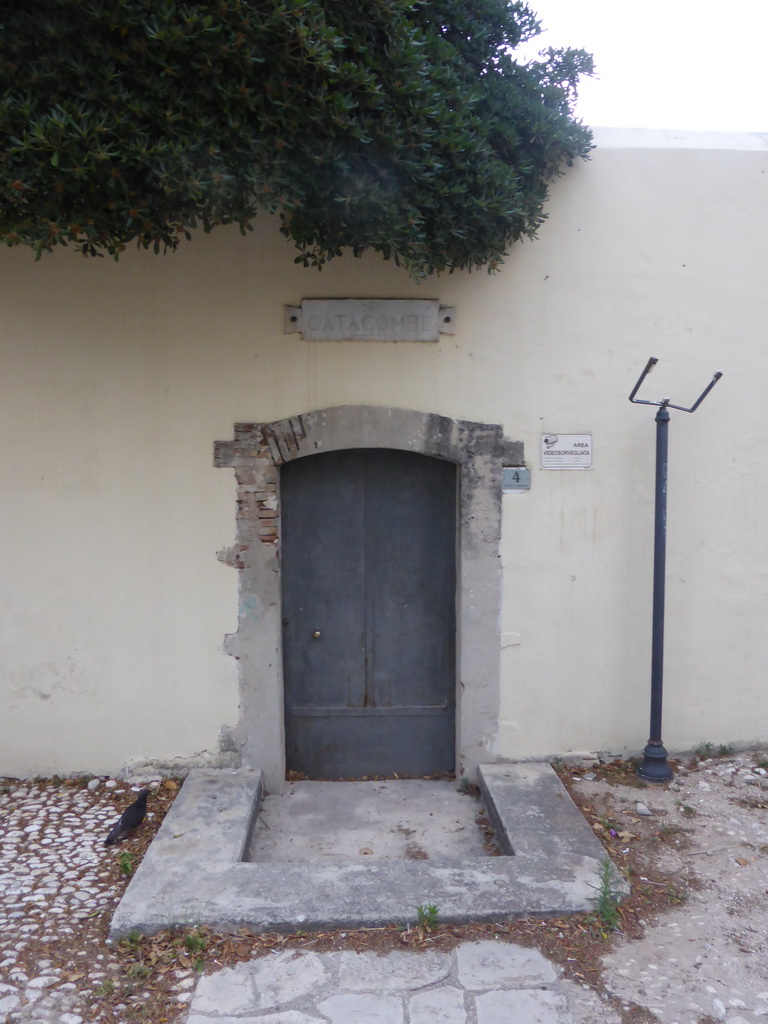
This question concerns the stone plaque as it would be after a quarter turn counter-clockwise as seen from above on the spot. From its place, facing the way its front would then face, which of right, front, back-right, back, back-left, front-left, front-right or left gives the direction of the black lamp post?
front

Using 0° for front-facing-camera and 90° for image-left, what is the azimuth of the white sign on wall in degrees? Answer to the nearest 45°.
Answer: approximately 0°

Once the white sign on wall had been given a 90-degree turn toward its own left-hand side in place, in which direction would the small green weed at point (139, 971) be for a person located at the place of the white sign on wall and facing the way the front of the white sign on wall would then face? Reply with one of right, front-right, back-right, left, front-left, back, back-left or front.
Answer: back-right

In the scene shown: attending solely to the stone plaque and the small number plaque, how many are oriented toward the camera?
2

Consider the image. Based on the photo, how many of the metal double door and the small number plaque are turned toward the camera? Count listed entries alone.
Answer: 2

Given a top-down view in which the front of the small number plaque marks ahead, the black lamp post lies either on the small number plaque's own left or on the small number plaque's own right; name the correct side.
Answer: on the small number plaque's own left

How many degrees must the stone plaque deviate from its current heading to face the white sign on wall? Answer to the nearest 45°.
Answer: approximately 90° to its left
